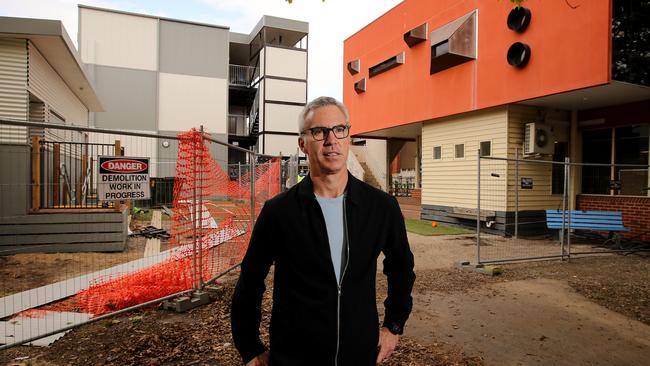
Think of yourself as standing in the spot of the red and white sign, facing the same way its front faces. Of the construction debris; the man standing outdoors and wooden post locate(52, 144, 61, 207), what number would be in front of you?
1

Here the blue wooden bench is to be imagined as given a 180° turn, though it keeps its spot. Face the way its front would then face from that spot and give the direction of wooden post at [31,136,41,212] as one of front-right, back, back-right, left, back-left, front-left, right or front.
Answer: back-left

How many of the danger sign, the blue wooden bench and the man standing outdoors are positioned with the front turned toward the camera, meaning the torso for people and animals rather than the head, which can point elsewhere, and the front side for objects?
3

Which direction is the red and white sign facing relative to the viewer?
toward the camera

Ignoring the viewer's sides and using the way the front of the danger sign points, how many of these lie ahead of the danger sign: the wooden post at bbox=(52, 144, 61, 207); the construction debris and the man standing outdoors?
1

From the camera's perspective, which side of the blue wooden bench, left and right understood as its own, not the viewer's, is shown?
front

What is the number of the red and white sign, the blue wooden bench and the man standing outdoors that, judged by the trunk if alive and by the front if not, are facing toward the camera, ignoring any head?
3

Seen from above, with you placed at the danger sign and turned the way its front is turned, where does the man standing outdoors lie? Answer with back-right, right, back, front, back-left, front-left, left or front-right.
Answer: front

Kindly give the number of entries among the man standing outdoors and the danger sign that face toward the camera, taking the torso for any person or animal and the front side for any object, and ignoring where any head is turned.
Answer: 2

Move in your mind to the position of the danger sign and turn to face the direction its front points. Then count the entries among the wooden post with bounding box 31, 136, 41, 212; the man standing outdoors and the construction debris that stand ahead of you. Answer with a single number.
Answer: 1

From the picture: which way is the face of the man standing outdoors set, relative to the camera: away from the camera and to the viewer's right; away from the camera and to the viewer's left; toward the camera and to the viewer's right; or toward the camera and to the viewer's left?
toward the camera and to the viewer's right

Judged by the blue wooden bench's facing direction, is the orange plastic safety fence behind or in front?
in front

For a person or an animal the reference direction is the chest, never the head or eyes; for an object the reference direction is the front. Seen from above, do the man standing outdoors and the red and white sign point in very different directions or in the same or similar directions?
same or similar directions

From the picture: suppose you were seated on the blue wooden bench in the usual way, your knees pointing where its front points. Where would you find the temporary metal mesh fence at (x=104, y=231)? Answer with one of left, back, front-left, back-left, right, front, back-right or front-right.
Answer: front-right

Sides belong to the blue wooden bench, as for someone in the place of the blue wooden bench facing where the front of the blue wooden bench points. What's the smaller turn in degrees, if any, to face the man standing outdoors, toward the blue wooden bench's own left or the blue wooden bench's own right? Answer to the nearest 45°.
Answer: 0° — it already faces them

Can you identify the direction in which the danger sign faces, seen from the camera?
facing the viewer
